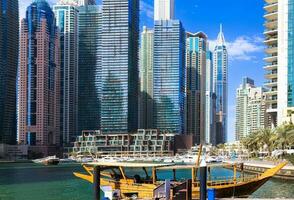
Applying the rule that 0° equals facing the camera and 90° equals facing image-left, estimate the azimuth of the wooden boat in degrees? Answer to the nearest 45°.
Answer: approximately 270°
